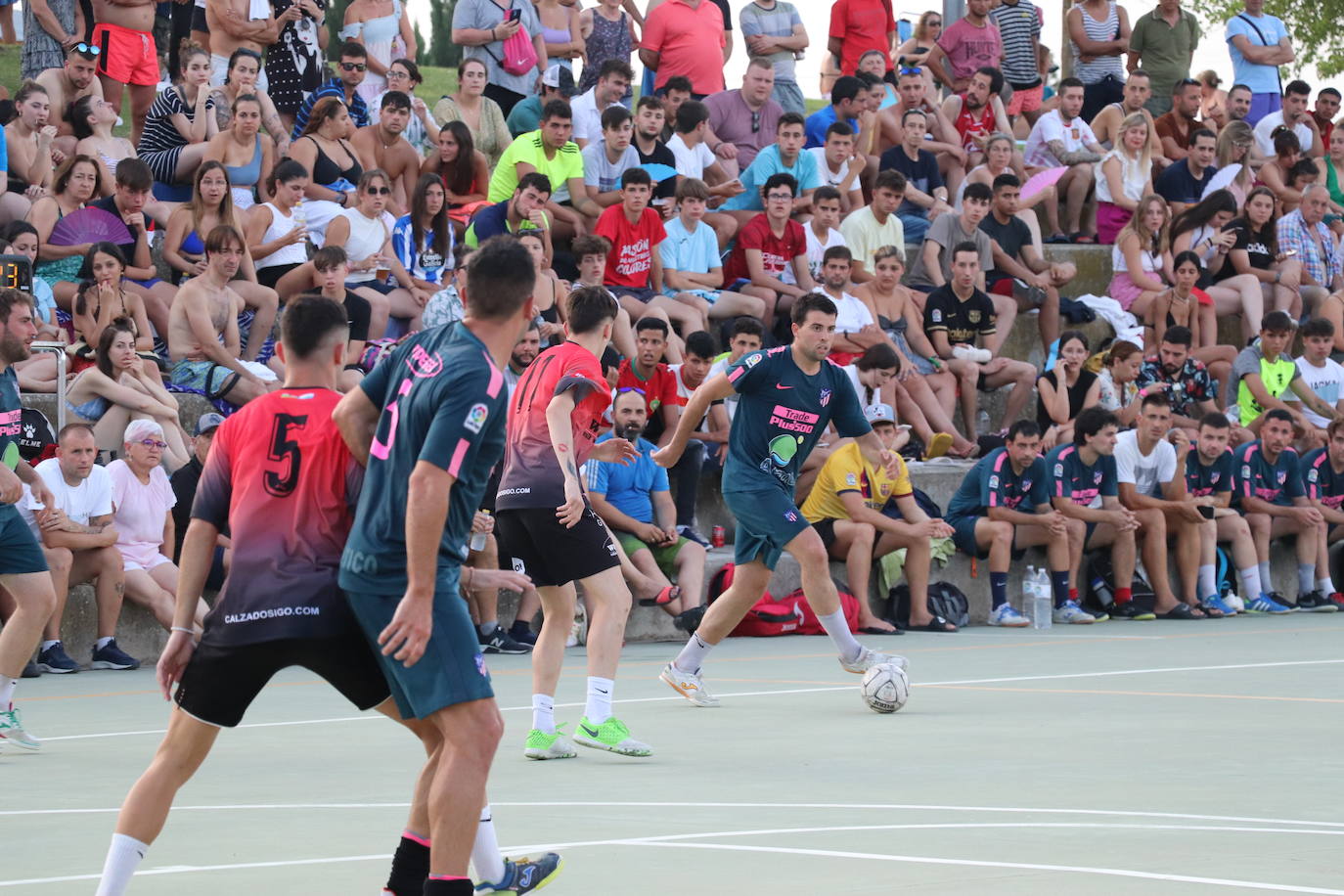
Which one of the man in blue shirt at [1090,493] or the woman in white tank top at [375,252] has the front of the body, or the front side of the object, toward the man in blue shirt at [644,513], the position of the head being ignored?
the woman in white tank top

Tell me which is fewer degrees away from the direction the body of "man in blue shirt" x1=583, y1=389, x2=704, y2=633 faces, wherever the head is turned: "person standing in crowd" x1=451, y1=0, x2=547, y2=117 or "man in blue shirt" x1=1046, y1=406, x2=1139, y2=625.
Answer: the man in blue shirt

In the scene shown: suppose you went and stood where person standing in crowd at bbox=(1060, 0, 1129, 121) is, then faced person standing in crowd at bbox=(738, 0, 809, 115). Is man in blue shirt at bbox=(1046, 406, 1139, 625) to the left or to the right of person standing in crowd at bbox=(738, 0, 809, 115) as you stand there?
left

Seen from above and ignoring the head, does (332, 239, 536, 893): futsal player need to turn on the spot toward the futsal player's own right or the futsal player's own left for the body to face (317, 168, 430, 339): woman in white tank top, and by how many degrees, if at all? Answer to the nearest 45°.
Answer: approximately 45° to the futsal player's own left

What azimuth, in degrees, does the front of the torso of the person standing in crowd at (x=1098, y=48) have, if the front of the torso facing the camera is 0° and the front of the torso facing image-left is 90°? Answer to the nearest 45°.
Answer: approximately 0°

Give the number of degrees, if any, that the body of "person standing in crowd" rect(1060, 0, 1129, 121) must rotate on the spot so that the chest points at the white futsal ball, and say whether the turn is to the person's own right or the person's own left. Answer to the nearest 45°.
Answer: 0° — they already face it

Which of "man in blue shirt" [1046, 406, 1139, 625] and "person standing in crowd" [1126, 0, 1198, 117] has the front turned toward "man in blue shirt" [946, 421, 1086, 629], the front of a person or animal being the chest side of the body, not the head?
the person standing in crowd

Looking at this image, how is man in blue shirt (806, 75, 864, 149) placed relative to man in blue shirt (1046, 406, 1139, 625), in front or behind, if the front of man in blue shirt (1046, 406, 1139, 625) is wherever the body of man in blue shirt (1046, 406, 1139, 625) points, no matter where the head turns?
behind

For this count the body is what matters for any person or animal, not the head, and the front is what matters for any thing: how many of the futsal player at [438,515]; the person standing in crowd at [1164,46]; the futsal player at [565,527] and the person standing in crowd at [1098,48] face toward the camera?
2

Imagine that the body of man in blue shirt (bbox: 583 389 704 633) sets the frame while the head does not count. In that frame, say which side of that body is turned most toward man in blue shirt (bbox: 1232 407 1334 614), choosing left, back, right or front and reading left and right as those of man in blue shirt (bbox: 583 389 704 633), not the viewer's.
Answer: left
